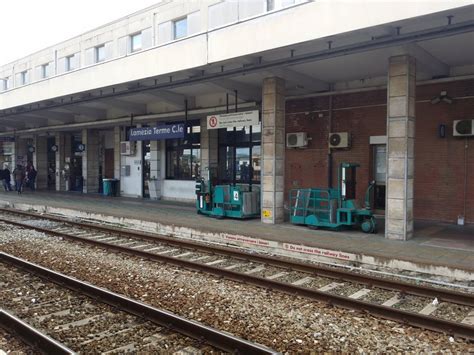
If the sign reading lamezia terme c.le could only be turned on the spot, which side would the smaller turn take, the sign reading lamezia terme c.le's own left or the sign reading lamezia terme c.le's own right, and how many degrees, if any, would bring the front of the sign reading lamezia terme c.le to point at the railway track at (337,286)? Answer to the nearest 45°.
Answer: approximately 45° to the sign reading lamezia terme c.le's own left

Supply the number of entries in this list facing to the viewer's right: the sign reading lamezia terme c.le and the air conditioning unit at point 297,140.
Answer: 0

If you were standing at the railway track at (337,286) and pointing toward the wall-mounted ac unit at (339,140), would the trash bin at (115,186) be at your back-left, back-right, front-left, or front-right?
front-left

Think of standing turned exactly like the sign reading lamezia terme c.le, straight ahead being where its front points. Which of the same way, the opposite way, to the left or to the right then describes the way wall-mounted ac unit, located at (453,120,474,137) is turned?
the same way

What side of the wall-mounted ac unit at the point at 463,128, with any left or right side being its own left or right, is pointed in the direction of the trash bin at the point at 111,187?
right

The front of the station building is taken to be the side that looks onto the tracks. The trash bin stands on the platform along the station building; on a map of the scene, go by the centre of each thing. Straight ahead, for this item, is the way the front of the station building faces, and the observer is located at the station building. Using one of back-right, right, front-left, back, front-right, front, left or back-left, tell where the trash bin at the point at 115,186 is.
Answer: right

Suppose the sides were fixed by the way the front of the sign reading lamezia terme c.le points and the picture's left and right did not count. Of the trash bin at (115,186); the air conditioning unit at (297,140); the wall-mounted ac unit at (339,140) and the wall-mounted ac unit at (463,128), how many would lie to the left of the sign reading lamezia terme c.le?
3

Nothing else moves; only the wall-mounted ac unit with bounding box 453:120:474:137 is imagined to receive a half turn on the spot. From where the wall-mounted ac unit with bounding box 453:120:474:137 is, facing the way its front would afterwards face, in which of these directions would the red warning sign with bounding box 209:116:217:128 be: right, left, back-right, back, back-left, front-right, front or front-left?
left

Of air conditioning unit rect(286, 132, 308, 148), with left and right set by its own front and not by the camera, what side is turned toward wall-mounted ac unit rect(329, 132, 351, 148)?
left

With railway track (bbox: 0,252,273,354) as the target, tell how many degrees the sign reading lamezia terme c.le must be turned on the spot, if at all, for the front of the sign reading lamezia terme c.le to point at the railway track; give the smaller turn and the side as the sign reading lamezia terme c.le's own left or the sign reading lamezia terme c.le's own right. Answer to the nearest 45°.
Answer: approximately 45° to the sign reading lamezia terme c.le's own left

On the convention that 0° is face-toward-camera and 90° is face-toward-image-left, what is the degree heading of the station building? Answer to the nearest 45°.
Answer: approximately 45°

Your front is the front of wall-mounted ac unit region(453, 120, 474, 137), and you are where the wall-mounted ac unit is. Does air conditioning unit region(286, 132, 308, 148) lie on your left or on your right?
on your right

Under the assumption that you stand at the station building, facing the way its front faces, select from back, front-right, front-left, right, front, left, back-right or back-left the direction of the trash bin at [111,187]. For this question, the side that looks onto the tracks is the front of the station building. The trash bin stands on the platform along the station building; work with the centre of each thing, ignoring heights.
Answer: right

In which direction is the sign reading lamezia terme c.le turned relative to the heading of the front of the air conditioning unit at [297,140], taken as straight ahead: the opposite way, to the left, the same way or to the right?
the same way

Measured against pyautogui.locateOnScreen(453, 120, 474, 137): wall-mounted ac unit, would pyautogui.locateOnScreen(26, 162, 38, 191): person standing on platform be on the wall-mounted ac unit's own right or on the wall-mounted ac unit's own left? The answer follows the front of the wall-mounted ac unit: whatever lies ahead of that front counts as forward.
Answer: on the wall-mounted ac unit's own right

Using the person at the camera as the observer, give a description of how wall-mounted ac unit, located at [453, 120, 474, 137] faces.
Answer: facing the viewer

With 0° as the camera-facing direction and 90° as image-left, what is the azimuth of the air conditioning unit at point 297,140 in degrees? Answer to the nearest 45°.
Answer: approximately 45°

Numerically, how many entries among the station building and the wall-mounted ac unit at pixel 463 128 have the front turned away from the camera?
0

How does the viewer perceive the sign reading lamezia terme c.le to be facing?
facing the viewer and to the left of the viewer

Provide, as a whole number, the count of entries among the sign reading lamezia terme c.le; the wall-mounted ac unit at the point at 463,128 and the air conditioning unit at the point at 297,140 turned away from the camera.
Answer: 0
